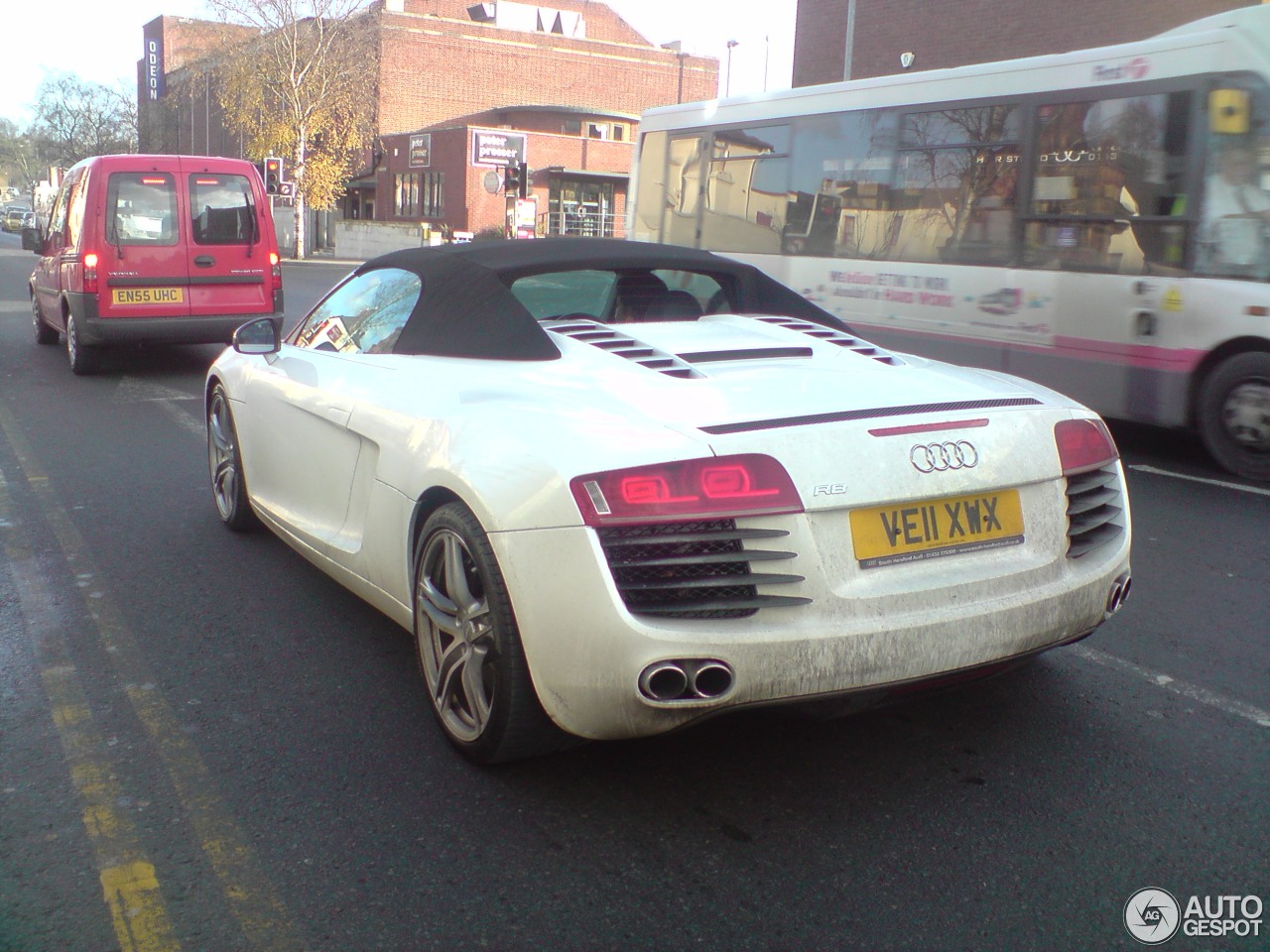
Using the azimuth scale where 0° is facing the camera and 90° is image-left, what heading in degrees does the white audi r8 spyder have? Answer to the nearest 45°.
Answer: approximately 135°

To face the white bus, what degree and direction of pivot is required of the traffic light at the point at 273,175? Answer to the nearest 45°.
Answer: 0° — it already faces it

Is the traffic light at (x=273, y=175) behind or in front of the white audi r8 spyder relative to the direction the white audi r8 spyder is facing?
in front

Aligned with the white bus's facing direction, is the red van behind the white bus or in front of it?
behind

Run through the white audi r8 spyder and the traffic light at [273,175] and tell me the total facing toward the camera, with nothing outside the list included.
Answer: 1

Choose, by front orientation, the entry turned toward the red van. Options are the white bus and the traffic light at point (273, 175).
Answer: the traffic light

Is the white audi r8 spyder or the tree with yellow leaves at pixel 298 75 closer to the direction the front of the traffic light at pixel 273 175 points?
the white audi r8 spyder

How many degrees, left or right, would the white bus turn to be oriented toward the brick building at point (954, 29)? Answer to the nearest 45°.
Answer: approximately 135° to its left

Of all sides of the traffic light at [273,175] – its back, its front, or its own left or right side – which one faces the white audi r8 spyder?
front

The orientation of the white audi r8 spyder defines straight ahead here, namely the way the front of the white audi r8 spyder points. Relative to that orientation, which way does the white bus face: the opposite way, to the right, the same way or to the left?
the opposite way

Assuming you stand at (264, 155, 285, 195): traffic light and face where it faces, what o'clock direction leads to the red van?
The red van is roughly at 12 o'clock from the traffic light.

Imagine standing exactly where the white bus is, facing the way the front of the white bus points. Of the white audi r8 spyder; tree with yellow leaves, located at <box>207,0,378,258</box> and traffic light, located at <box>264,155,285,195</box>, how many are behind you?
2

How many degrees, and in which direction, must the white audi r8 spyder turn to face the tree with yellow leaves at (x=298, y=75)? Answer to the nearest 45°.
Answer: approximately 45° to its right

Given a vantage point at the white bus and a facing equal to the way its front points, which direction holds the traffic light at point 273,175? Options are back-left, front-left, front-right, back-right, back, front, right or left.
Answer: back
